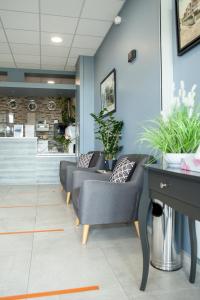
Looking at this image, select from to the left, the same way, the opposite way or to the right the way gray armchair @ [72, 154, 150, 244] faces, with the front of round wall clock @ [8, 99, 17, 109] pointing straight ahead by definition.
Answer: to the right

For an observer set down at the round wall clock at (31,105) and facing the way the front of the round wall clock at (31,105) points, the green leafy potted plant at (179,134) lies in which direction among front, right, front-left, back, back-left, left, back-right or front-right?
front

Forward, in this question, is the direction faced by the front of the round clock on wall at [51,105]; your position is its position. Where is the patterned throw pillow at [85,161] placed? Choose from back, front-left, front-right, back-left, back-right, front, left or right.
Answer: front

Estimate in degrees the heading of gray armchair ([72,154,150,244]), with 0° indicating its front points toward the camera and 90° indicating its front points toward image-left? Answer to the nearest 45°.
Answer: approximately 90°

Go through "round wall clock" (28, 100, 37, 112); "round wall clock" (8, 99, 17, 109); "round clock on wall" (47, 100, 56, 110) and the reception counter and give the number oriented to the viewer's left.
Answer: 0

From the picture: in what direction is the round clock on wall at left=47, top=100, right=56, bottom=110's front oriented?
toward the camera

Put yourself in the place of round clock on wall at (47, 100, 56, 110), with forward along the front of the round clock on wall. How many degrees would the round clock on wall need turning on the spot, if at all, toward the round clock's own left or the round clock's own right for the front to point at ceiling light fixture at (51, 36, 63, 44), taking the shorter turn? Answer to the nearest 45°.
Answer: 0° — it already faces it

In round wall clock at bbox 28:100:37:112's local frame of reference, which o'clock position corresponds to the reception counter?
The reception counter is roughly at 12 o'clock from the round wall clock.

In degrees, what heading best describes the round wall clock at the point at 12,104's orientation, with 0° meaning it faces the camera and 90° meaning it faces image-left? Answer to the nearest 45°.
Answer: approximately 0°

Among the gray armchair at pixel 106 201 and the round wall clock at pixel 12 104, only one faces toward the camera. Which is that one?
the round wall clock

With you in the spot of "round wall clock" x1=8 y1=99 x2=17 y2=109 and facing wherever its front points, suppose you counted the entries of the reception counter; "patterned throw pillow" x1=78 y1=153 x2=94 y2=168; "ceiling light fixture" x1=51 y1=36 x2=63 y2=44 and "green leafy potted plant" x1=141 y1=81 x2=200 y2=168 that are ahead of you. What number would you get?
4

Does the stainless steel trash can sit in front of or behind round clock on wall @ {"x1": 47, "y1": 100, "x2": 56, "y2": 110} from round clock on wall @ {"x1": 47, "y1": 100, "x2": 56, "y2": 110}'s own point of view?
in front

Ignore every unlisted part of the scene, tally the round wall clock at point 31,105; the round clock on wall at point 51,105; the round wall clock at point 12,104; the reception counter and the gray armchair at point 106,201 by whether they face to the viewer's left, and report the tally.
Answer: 1

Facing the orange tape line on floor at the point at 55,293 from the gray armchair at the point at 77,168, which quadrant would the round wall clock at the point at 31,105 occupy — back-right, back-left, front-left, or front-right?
back-right

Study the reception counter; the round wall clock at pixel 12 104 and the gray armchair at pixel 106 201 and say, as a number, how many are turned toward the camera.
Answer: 2

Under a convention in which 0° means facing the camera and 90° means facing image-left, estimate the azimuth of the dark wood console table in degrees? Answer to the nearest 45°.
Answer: approximately 45°

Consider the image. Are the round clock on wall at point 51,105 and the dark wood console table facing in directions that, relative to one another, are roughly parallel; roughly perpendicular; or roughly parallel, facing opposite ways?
roughly perpendicular

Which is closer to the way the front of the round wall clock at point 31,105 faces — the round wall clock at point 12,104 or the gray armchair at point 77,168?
the gray armchair

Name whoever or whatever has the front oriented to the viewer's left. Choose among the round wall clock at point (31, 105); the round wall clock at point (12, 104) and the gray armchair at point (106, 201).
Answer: the gray armchair
